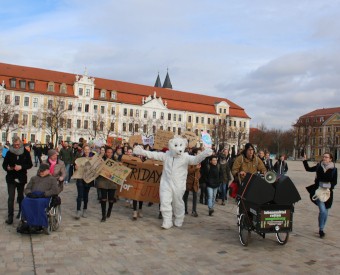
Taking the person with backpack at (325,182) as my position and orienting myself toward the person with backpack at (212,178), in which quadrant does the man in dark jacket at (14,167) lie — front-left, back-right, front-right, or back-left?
front-left

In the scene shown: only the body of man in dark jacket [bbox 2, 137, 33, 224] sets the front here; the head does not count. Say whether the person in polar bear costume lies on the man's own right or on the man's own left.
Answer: on the man's own left

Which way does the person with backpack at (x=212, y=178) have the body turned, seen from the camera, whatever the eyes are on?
toward the camera

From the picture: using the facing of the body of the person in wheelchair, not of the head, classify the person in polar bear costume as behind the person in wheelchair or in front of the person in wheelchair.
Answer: behind

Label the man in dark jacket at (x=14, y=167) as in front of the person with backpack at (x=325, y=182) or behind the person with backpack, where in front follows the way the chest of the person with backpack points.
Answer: in front

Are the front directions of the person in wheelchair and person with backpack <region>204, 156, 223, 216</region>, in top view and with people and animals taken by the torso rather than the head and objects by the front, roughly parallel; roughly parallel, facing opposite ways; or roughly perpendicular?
roughly parallel

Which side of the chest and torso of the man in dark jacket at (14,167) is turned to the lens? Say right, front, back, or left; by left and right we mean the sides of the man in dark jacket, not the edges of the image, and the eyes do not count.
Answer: front

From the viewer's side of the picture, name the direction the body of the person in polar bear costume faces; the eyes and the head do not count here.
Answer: toward the camera

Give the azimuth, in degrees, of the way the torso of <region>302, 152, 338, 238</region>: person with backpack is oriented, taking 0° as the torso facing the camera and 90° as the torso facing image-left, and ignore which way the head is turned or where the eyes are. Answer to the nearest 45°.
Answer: approximately 45°

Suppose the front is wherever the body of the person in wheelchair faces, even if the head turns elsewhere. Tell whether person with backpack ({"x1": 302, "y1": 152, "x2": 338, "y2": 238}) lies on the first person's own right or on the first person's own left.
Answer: on the first person's own left

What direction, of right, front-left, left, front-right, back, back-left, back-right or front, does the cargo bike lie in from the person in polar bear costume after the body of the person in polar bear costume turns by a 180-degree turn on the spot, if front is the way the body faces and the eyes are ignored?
back-right

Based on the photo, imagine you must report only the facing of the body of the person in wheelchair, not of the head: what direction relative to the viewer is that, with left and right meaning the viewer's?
facing the viewer and to the left of the viewer

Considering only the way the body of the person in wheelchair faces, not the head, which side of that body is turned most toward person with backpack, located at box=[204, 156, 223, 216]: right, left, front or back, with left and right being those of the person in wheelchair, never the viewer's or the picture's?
left
